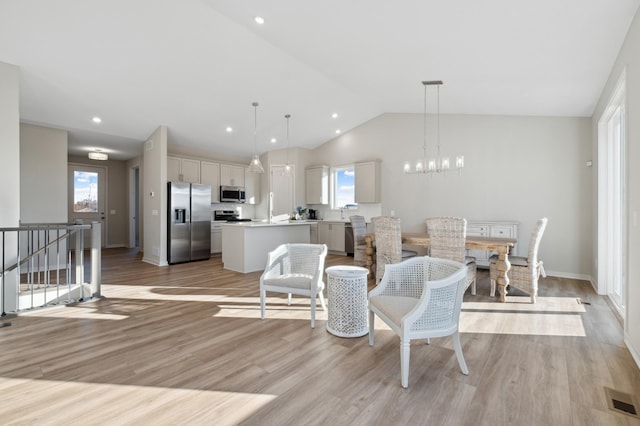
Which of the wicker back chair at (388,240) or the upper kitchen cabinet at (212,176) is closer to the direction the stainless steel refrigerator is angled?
the wicker back chair

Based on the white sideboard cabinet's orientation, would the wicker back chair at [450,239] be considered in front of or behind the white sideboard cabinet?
in front

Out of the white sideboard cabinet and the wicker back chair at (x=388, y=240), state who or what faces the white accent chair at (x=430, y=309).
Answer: the white sideboard cabinet

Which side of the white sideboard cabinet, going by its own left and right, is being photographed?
front

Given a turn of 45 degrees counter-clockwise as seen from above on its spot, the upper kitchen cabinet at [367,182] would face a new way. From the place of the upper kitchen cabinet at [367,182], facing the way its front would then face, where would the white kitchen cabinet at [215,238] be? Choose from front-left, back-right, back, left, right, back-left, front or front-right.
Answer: right

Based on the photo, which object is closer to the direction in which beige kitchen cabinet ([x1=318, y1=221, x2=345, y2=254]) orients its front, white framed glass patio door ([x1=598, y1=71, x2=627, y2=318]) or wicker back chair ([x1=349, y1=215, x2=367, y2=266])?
the wicker back chair

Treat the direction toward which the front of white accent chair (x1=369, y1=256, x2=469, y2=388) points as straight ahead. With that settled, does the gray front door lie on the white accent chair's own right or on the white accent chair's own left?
on the white accent chair's own right

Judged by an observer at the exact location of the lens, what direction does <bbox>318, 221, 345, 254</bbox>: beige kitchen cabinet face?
facing the viewer and to the left of the viewer

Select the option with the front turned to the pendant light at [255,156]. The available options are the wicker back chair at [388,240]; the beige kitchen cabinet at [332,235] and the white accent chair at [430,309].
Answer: the beige kitchen cabinet

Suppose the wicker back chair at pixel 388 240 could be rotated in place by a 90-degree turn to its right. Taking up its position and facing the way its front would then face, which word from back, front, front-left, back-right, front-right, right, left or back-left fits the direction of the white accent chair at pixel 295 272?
right

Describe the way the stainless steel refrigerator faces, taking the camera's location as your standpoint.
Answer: facing the viewer and to the right of the viewer

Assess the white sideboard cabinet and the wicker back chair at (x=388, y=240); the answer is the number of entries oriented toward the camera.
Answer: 1

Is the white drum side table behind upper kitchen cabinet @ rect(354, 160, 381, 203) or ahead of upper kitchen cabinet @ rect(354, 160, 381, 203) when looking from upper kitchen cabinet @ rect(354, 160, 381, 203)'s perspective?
ahead

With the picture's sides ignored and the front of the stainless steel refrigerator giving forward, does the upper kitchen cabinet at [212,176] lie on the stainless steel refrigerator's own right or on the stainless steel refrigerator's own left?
on the stainless steel refrigerator's own left

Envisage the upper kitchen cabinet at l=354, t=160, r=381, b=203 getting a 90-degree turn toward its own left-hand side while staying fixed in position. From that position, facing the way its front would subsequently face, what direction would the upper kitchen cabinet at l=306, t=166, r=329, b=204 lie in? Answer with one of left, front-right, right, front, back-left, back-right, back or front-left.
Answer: back
